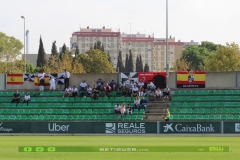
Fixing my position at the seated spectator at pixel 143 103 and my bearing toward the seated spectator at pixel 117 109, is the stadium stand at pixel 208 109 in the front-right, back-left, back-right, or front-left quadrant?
back-left

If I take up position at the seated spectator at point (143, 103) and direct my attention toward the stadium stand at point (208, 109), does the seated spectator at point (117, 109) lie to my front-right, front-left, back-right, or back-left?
back-right

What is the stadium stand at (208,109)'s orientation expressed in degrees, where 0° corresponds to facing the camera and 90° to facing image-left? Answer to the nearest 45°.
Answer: approximately 0°

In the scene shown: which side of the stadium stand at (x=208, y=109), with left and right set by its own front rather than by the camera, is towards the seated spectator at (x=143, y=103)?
right
